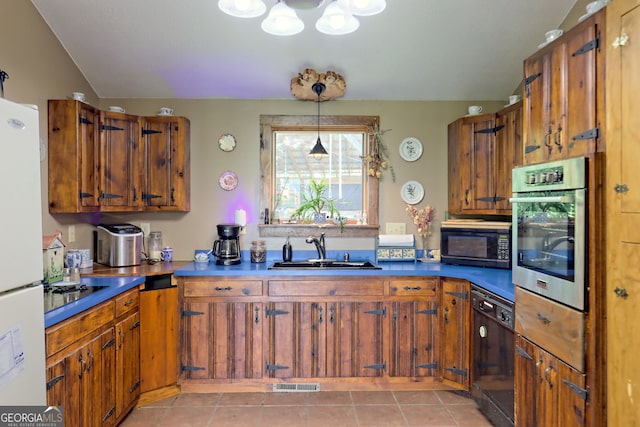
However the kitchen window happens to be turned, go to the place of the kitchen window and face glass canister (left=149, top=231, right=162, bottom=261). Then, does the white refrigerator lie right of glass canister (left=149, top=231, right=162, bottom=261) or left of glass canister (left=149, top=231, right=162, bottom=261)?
left

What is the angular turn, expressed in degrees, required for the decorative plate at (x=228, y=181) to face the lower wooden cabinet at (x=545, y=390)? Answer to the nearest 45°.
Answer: approximately 45° to its left

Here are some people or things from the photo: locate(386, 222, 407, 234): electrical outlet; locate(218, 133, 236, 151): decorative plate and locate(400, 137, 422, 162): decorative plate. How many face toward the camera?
3

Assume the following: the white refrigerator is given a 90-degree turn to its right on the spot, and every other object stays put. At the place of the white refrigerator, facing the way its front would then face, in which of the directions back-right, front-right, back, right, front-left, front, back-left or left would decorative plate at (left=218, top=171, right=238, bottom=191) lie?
back

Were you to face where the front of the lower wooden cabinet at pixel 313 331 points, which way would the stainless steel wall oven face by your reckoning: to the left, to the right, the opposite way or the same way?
to the right

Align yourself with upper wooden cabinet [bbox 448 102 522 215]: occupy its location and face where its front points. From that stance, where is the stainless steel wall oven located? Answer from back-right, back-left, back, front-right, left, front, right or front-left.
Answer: front-left

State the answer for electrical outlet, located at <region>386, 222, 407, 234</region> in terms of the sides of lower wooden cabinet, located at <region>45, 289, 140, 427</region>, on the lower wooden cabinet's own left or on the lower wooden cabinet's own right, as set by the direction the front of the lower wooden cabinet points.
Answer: on the lower wooden cabinet's own left

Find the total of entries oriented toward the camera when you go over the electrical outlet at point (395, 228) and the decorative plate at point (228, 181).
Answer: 2

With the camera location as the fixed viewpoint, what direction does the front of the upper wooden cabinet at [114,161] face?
facing the viewer and to the right of the viewer

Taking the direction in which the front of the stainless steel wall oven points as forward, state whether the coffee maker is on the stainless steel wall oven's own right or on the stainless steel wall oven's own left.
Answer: on the stainless steel wall oven's own right

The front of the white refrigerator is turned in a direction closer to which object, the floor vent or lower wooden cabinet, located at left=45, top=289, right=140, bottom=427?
the floor vent

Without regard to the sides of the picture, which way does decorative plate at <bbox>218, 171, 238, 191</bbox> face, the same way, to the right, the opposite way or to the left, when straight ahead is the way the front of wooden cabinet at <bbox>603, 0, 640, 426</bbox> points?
to the left
